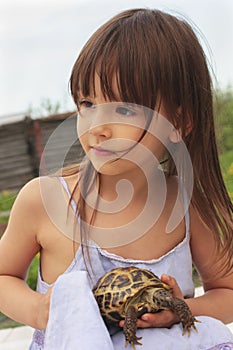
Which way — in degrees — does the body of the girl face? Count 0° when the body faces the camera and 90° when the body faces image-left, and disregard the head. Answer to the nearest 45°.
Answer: approximately 0°

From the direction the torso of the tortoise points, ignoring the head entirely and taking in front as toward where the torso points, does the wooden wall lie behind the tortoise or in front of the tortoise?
behind

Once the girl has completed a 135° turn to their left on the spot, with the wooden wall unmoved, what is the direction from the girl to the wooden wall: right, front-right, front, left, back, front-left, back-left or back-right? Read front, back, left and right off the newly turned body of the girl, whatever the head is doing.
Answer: front-left

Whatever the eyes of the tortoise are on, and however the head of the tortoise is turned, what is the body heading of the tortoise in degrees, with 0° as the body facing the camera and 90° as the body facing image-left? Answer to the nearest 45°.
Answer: approximately 315°
